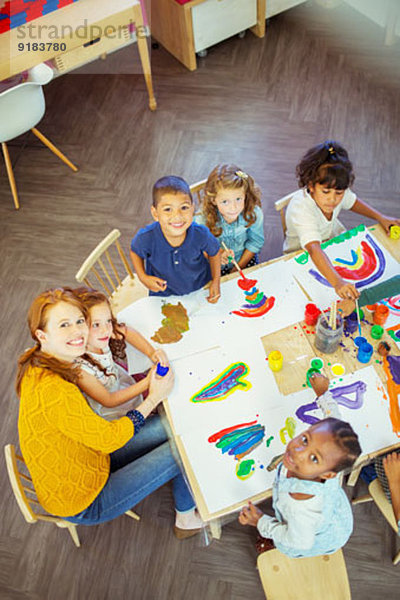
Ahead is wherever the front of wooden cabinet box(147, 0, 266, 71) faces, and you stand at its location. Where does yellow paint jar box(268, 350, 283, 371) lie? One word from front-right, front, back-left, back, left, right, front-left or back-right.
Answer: front-right

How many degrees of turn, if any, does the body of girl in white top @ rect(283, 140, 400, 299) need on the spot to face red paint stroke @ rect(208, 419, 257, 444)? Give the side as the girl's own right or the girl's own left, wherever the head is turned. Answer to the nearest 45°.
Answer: approximately 45° to the girl's own right

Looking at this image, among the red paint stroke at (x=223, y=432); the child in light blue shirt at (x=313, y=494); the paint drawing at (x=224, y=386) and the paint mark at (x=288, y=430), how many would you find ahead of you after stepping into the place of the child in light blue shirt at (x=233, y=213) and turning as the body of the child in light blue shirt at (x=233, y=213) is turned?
4

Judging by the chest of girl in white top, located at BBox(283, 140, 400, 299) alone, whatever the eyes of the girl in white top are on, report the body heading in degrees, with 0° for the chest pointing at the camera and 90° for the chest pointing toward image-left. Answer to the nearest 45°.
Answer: approximately 315°

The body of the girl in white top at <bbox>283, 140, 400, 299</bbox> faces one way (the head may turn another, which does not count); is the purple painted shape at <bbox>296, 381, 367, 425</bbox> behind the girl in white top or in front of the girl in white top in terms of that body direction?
in front

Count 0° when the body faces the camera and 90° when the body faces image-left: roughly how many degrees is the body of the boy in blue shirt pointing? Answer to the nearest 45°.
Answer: approximately 0°

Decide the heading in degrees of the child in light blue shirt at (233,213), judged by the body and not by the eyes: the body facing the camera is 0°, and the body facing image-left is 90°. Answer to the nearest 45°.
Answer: approximately 0°

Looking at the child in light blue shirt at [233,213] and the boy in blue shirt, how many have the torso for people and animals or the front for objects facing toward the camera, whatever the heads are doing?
2
